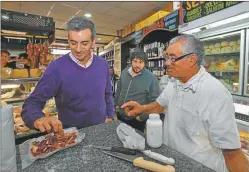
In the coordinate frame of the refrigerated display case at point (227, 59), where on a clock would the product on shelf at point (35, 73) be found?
The product on shelf is roughly at 12 o'clock from the refrigerated display case.

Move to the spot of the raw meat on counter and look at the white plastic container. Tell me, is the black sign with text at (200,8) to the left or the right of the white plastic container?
left

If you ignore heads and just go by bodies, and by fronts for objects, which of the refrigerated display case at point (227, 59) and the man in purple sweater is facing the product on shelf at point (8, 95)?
the refrigerated display case

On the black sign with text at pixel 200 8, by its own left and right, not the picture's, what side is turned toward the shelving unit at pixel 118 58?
right

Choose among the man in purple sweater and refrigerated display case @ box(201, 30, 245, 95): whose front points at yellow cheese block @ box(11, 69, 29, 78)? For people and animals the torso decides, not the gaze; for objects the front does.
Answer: the refrigerated display case

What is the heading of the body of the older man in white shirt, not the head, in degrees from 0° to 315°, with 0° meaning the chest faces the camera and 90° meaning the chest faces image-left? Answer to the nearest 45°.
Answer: approximately 45°

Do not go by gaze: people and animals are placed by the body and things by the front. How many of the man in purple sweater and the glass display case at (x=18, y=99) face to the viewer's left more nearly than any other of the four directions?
0

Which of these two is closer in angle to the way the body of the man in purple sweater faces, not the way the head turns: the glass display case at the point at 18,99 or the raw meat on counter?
the raw meat on counter

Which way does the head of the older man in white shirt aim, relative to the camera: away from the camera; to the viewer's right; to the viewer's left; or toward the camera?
to the viewer's left

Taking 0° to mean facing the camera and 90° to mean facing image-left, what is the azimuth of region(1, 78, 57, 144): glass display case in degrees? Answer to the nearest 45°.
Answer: approximately 315°

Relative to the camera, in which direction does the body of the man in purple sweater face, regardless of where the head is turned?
toward the camera

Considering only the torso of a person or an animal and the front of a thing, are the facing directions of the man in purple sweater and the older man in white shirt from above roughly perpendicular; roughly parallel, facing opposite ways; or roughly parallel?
roughly perpendicular

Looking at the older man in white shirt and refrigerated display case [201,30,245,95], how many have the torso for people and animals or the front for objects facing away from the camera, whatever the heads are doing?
0

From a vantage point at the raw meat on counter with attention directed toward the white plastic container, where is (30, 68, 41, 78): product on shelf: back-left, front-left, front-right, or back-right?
back-left

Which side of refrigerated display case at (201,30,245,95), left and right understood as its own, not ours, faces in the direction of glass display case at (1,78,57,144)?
front

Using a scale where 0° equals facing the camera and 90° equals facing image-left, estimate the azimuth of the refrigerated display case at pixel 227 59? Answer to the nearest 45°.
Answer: approximately 45°

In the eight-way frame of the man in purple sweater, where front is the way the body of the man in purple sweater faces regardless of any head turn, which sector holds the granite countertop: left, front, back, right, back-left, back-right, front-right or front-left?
front

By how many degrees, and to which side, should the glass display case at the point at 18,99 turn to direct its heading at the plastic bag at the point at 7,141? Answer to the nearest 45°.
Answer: approximately 45° to its right
